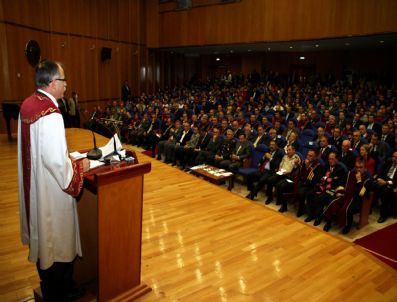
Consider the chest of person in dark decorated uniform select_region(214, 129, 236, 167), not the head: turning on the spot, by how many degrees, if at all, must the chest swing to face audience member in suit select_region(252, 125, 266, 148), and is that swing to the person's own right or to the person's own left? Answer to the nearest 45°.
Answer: approximately 180°

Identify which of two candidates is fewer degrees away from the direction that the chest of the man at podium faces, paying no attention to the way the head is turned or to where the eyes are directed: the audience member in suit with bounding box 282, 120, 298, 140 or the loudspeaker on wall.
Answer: the audience member in suit

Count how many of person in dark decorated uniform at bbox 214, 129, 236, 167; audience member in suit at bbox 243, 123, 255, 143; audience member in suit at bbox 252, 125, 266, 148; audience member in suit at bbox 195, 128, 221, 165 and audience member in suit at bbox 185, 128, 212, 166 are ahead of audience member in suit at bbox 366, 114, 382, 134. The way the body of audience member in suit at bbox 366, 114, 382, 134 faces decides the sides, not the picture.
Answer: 5

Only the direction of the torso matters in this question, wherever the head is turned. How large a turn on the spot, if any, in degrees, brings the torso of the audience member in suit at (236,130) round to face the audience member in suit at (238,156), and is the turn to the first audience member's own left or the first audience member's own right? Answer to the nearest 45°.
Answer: approximately 45° to the first audience member's own left

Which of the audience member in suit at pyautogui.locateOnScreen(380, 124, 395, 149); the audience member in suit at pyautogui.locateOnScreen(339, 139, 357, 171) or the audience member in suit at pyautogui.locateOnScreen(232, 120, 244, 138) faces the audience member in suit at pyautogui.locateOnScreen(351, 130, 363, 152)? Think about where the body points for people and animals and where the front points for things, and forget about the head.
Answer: the audience member in suit at pyautogui.locateOnScreen(380, 124, 395, 149)
